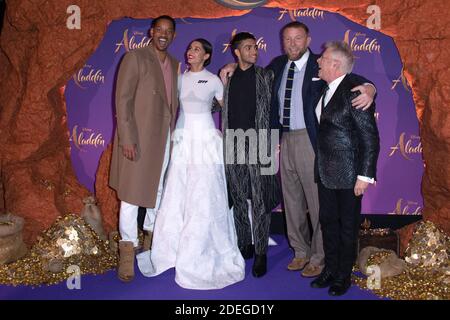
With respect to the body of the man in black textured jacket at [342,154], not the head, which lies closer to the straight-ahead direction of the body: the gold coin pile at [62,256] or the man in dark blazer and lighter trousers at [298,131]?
the gold coin pile

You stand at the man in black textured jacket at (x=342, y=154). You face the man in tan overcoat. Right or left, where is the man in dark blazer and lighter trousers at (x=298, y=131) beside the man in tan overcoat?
right

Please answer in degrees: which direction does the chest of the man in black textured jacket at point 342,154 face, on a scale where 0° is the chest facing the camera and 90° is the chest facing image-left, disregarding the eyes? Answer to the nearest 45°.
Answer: approximately 45°

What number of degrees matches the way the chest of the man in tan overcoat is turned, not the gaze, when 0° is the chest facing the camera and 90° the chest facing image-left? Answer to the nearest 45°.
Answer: approximately 315°

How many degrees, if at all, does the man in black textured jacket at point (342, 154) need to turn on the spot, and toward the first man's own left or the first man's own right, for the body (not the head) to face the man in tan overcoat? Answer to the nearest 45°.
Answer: approximately 45° to the first man's own right

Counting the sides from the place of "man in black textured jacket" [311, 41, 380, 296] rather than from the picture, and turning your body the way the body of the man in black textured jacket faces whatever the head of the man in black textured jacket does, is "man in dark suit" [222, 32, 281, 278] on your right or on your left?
on your right

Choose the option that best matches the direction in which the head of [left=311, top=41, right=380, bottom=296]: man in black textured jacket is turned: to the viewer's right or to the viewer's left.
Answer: to the viewer's left

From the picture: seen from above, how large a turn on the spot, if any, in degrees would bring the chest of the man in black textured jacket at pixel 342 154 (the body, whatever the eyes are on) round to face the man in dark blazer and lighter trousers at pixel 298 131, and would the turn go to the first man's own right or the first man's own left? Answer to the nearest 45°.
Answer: approximately 90° to the first man's own right
